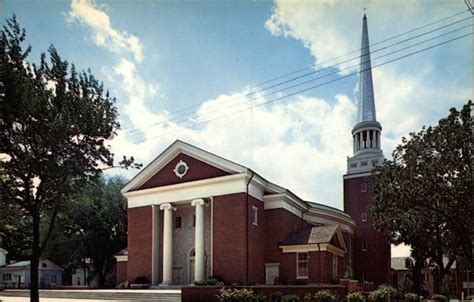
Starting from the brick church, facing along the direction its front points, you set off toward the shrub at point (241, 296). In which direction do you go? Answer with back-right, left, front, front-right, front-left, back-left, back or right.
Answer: front-left

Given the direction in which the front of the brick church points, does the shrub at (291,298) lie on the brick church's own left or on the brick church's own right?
on the brick church's own left

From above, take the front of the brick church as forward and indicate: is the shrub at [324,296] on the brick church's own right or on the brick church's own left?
on the brick church's own left

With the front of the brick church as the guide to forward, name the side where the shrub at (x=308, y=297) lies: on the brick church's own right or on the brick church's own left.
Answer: on the brick church's own left

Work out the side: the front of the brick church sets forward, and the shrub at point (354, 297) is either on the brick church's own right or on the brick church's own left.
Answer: on the brick church's own left
